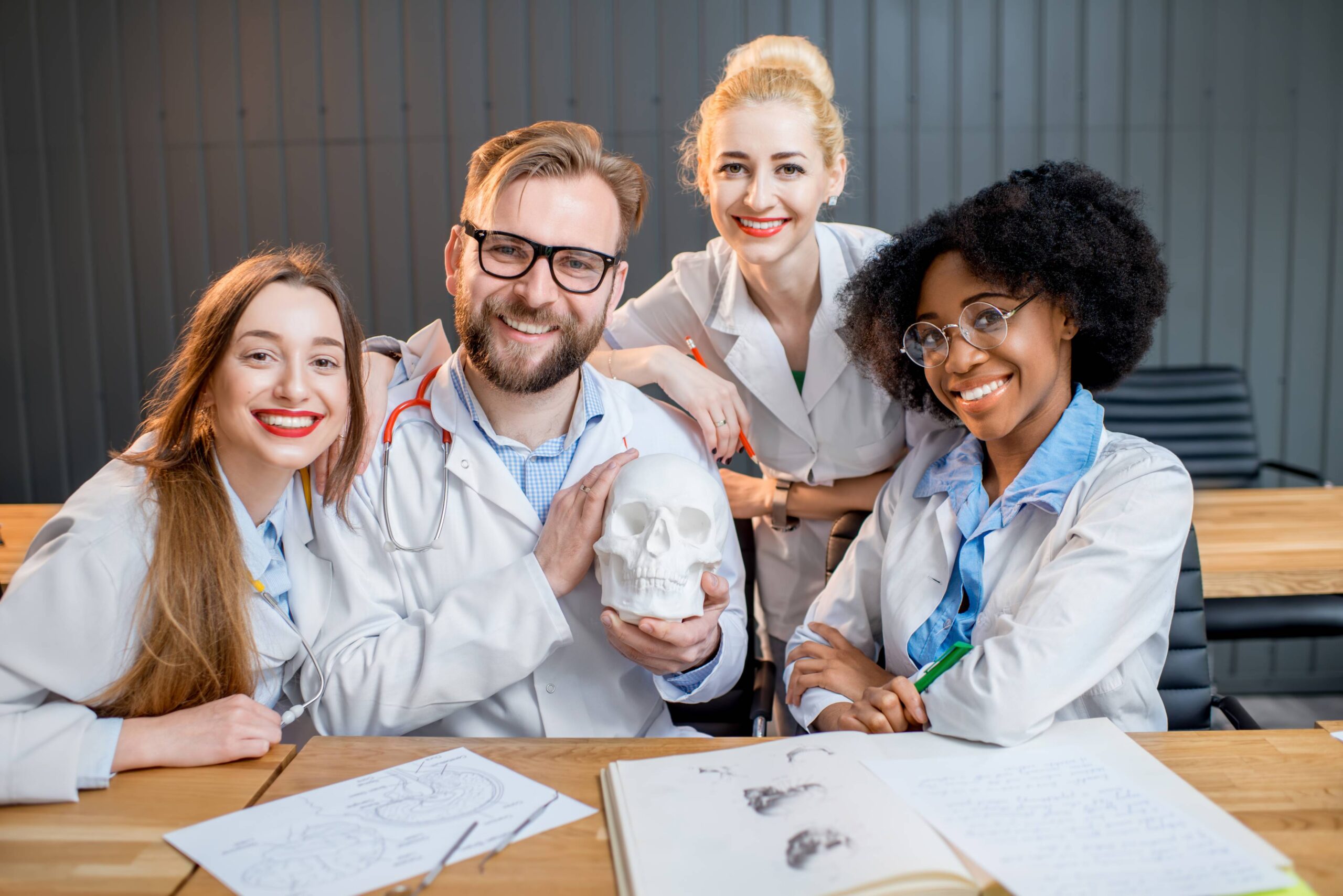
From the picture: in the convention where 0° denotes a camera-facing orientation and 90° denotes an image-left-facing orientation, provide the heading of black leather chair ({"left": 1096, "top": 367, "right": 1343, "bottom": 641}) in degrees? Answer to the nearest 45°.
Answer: approximately 315°

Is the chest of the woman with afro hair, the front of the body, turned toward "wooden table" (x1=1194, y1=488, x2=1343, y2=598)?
no

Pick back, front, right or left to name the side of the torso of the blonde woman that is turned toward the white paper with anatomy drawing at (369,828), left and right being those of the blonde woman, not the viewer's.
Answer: front

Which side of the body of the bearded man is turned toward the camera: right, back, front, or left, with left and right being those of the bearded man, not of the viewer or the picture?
front

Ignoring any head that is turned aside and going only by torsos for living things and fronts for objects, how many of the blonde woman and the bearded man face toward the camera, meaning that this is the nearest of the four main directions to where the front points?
2

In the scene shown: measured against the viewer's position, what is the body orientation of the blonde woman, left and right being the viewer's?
facing the viewer

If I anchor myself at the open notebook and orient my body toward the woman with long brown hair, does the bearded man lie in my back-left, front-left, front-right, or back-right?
front-right

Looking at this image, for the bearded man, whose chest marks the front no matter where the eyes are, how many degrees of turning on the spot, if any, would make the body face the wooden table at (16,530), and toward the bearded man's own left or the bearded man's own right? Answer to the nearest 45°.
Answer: approximately 135° to the bearded man's own right

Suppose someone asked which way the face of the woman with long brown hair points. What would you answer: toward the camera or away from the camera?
toward the camera

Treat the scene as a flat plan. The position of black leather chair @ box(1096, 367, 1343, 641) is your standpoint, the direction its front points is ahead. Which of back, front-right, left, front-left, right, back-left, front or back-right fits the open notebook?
front-right

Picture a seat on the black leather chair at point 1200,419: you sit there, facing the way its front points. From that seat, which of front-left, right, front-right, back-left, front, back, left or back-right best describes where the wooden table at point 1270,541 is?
front-right

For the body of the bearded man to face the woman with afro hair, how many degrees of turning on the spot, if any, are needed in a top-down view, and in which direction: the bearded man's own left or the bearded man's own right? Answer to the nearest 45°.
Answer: approximately 90° to the bearded man's own left

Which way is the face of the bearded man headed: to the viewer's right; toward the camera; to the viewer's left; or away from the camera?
toward the camera

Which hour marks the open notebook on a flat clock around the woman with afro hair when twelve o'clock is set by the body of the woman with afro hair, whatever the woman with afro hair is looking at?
The open notebook is roughly at 11 o'clock from the woman with afro hair.
